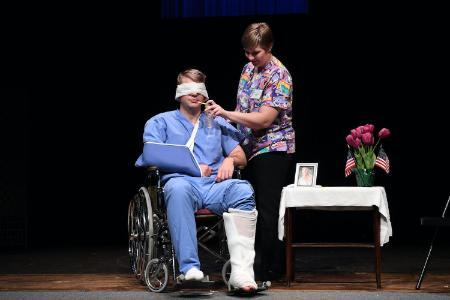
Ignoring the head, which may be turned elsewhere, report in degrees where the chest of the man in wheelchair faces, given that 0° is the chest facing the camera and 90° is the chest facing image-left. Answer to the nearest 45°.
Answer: approximately 315°

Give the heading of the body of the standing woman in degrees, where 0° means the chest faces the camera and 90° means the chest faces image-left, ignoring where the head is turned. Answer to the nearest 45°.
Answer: approximately 45°

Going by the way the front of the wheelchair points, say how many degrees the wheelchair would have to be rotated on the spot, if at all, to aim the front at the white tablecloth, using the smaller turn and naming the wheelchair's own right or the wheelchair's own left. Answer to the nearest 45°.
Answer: approximately 45° to the wheelchair's own left

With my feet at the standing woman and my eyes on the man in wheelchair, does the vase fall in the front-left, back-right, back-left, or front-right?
back-left

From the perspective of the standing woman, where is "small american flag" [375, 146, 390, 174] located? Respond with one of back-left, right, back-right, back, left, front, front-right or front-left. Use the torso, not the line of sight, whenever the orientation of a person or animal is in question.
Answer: back-left

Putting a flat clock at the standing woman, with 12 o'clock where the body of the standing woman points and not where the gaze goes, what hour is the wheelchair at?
The wheelchair is roughly at 1 o'clock from the standing woman.

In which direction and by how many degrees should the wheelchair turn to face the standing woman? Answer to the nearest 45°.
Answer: approximately 45° to its left
